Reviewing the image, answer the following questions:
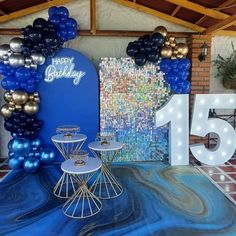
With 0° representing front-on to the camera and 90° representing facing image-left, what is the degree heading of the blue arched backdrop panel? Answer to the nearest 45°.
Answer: approximately 0°

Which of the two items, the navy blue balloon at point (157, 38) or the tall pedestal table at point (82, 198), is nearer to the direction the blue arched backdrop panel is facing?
the tall pedestal table

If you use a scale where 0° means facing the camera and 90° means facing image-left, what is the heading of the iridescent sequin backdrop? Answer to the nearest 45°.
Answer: approximately 0°

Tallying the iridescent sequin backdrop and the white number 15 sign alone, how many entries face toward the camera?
2

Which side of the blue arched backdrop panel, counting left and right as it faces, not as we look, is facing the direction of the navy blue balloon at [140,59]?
left

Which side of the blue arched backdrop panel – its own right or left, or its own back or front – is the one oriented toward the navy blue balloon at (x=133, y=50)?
left

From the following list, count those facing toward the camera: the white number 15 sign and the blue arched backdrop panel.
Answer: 2

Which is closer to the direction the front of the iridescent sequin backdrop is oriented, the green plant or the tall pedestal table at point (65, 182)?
the tall pedestal table
